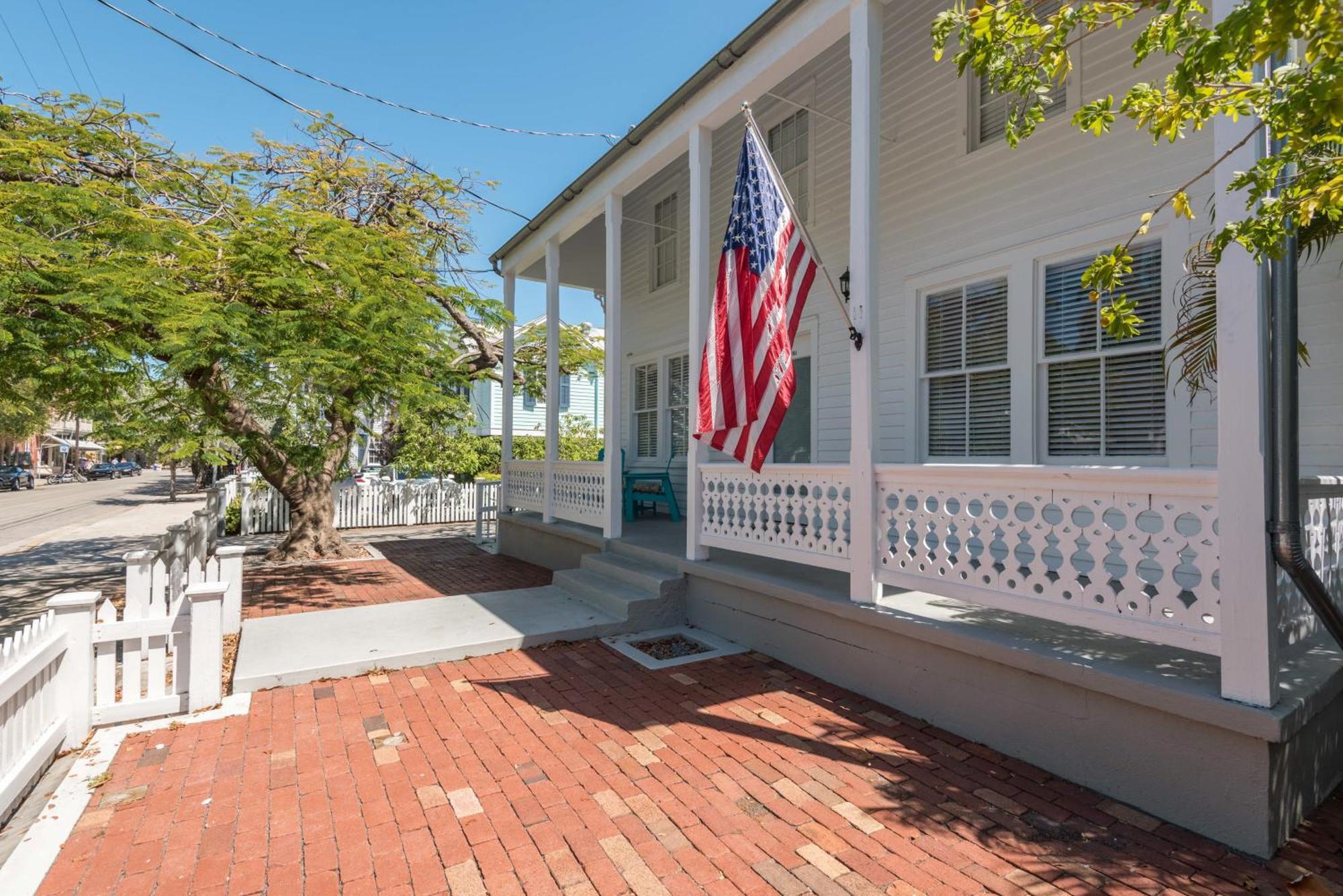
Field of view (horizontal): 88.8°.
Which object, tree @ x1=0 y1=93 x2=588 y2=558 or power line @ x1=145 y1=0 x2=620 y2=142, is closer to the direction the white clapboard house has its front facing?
the tree

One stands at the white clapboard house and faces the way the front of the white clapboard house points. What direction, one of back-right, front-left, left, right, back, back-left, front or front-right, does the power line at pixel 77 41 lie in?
front-right

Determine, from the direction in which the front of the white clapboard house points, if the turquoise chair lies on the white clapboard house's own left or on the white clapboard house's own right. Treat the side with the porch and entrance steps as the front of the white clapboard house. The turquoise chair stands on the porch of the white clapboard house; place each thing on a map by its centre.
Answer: on the white clapboard house's own right

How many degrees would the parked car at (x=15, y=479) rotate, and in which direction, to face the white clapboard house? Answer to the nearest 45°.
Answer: approximately 45° to its left

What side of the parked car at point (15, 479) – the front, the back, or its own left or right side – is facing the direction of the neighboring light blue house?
left

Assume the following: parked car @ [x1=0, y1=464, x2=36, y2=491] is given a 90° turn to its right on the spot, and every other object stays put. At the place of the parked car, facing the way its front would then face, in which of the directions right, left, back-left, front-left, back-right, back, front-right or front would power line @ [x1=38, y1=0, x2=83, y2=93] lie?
back-left

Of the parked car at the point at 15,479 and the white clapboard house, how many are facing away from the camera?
0

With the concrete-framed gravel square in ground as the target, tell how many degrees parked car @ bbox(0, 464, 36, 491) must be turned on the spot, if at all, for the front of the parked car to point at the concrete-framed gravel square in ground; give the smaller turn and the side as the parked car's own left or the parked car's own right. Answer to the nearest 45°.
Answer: approximately 45° to the parked car's own left

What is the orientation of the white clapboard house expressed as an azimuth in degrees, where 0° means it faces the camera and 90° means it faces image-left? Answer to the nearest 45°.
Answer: approximately 45°

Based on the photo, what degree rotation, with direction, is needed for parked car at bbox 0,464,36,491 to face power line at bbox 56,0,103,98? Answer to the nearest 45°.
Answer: approximately 45° to its left

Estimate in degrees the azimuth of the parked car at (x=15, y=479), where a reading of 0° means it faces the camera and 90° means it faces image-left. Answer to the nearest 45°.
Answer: approximately 45°

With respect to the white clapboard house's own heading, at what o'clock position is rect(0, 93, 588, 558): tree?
The tree is roughly at 1 o'clock from the white clapboard house.

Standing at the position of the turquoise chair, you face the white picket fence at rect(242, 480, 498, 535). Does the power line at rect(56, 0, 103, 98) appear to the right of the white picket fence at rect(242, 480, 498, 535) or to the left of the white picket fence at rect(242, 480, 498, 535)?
left
